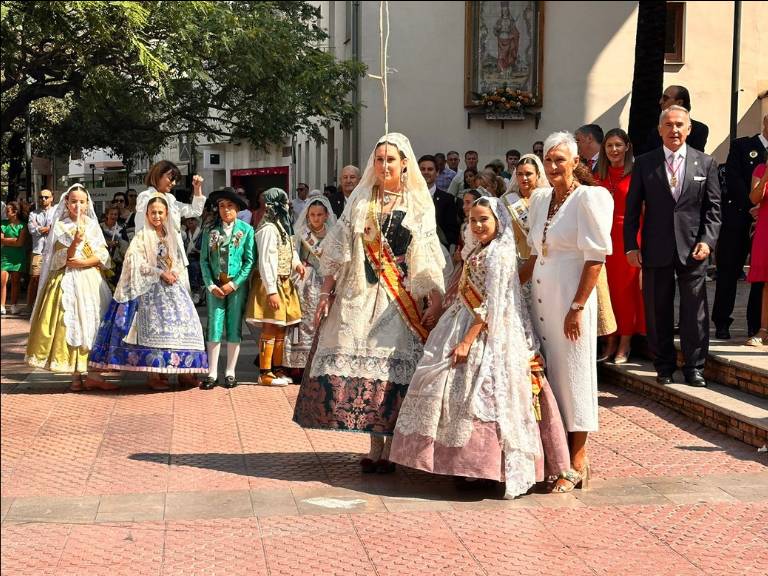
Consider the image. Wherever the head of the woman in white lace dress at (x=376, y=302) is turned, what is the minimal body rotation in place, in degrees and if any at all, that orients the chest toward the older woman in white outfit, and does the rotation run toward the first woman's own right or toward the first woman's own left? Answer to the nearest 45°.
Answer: approximately 90° to the first woman's own left

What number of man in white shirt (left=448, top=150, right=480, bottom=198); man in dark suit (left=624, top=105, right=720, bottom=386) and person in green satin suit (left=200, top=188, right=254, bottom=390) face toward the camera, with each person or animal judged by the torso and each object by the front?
3

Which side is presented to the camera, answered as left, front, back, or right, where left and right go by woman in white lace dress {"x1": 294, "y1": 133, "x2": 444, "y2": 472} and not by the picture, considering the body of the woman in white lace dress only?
front

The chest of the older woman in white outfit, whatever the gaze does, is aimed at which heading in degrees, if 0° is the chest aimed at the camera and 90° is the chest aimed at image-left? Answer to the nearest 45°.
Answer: approximately 45°

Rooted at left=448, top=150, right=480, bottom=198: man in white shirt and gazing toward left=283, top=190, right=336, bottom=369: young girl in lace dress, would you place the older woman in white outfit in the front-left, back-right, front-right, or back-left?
front-left

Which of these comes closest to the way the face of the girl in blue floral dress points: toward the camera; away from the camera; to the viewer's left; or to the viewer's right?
toward the camera

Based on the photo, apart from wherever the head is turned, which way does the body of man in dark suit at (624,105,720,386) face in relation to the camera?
toward the camera

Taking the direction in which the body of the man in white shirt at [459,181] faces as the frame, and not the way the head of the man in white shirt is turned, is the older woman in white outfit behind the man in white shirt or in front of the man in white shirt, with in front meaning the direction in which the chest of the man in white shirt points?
in front

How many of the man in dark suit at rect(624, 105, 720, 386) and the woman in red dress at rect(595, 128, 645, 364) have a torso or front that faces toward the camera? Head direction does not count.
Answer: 2

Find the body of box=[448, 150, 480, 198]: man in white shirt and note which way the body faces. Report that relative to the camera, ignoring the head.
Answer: toward the camera

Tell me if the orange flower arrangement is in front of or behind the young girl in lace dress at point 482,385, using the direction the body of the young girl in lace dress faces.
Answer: behind

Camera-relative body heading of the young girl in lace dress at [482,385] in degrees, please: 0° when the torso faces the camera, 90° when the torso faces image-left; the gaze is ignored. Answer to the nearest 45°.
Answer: approximately 45°
